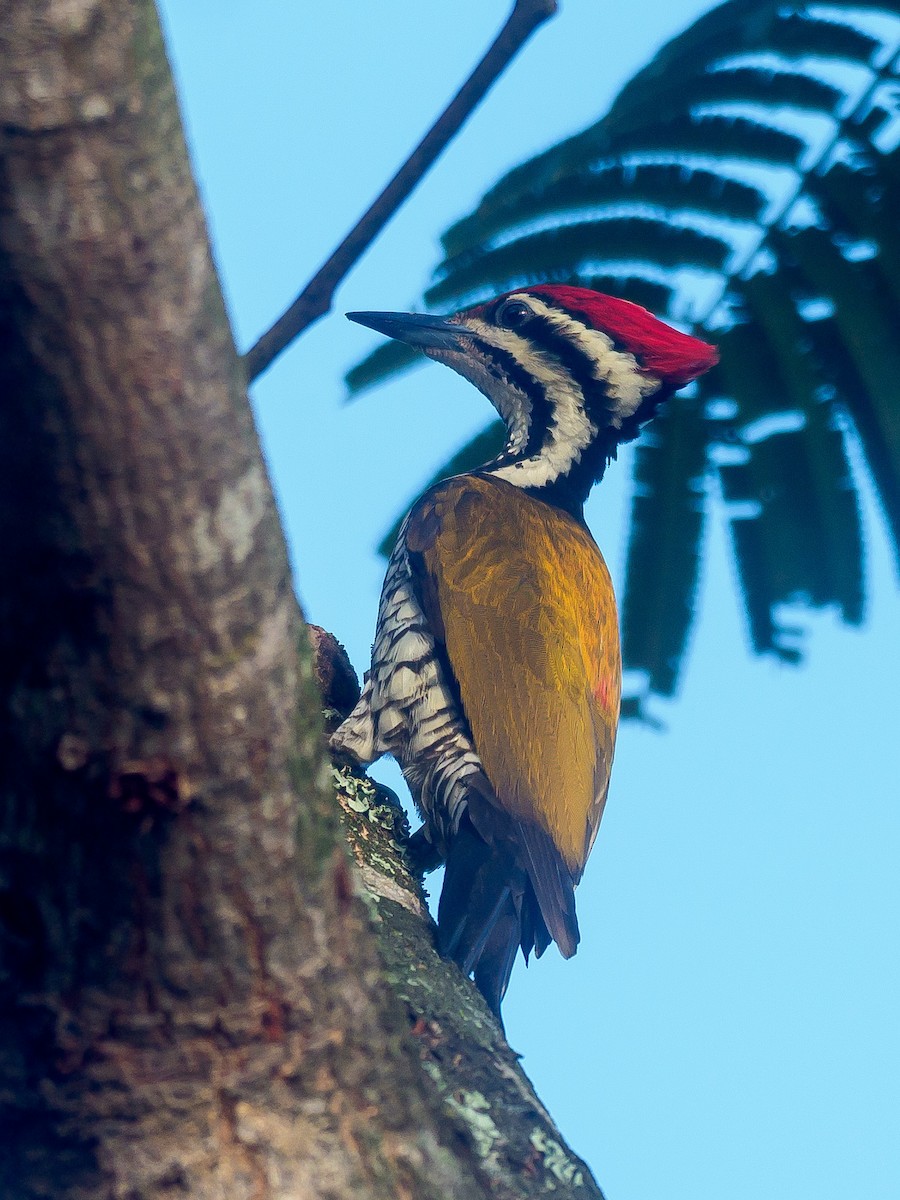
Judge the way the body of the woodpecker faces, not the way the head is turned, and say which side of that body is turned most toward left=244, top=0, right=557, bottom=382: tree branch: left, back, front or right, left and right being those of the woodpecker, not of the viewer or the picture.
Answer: front

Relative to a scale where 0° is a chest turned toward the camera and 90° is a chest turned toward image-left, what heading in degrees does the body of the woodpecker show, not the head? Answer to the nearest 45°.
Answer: approximately 90°
